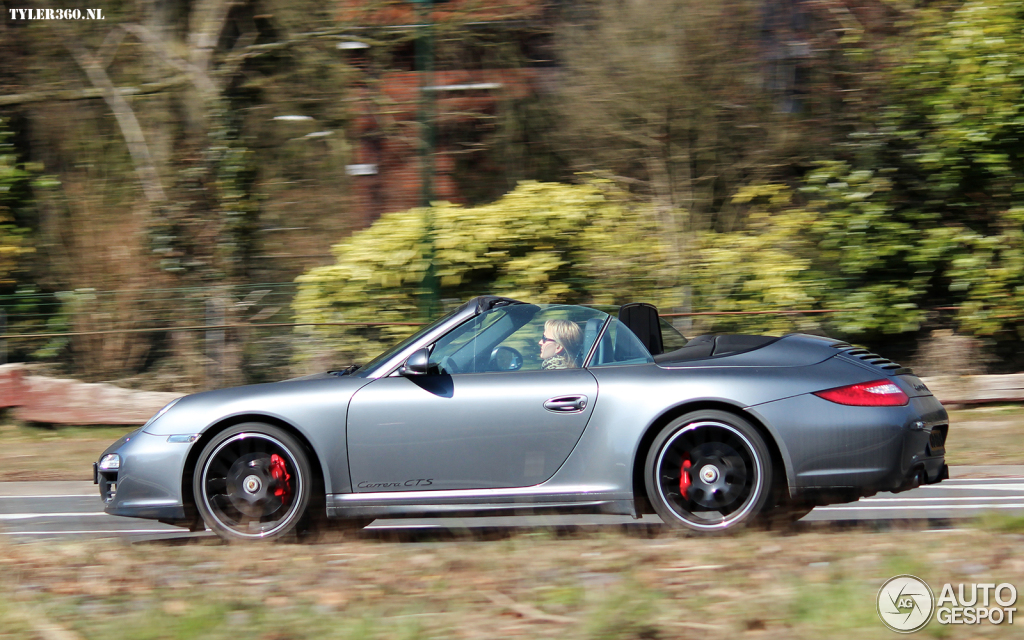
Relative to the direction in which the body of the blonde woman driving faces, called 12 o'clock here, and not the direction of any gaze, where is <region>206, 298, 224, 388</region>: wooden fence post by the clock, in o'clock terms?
The wooden fence post is roughly at 2 o'clock from the blonde woman driving.

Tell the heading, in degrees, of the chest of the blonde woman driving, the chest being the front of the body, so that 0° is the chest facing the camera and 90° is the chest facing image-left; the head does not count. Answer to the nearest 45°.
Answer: approximately 90°

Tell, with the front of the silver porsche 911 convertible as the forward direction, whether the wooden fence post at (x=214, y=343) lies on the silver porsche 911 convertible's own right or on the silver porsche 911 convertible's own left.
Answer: on the silver porsche 911 convertible's own right

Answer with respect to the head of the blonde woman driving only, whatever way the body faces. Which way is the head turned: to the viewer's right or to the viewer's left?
to the viewer's left

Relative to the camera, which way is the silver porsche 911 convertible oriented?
to the viewer's left
